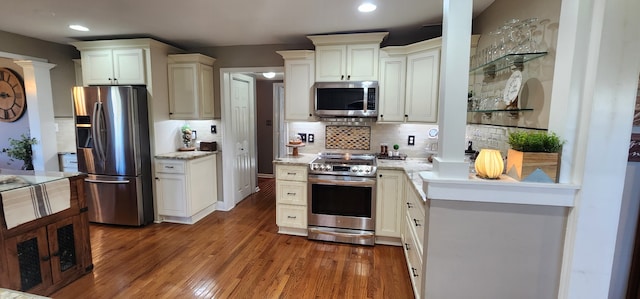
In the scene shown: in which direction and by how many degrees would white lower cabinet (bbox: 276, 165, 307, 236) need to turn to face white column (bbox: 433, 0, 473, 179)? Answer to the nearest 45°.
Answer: approximately 45° to its left

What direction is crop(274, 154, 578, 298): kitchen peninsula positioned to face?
to the viewer's left

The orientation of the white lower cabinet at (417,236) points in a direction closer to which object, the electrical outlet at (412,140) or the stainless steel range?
the stainless steel range

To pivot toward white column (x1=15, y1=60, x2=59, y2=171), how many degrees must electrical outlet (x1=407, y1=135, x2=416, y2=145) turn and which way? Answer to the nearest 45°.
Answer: approximately 90° to its right

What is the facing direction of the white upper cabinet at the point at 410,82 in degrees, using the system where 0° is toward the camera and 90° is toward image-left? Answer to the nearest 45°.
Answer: approximately 45°

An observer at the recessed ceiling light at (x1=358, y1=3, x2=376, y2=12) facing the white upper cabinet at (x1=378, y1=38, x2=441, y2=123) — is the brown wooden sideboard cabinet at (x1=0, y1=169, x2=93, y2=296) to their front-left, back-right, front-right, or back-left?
back-left

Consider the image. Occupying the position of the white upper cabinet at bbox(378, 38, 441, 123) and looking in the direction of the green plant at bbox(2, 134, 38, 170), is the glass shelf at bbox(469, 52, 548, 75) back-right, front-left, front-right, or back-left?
back-left

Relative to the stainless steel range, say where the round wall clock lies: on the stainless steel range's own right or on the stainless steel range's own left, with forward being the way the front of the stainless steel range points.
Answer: on the stainless steel range's own right

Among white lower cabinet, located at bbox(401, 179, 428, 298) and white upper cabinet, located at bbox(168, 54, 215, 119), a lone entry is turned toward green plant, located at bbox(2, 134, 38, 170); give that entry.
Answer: the white lower cabinet
